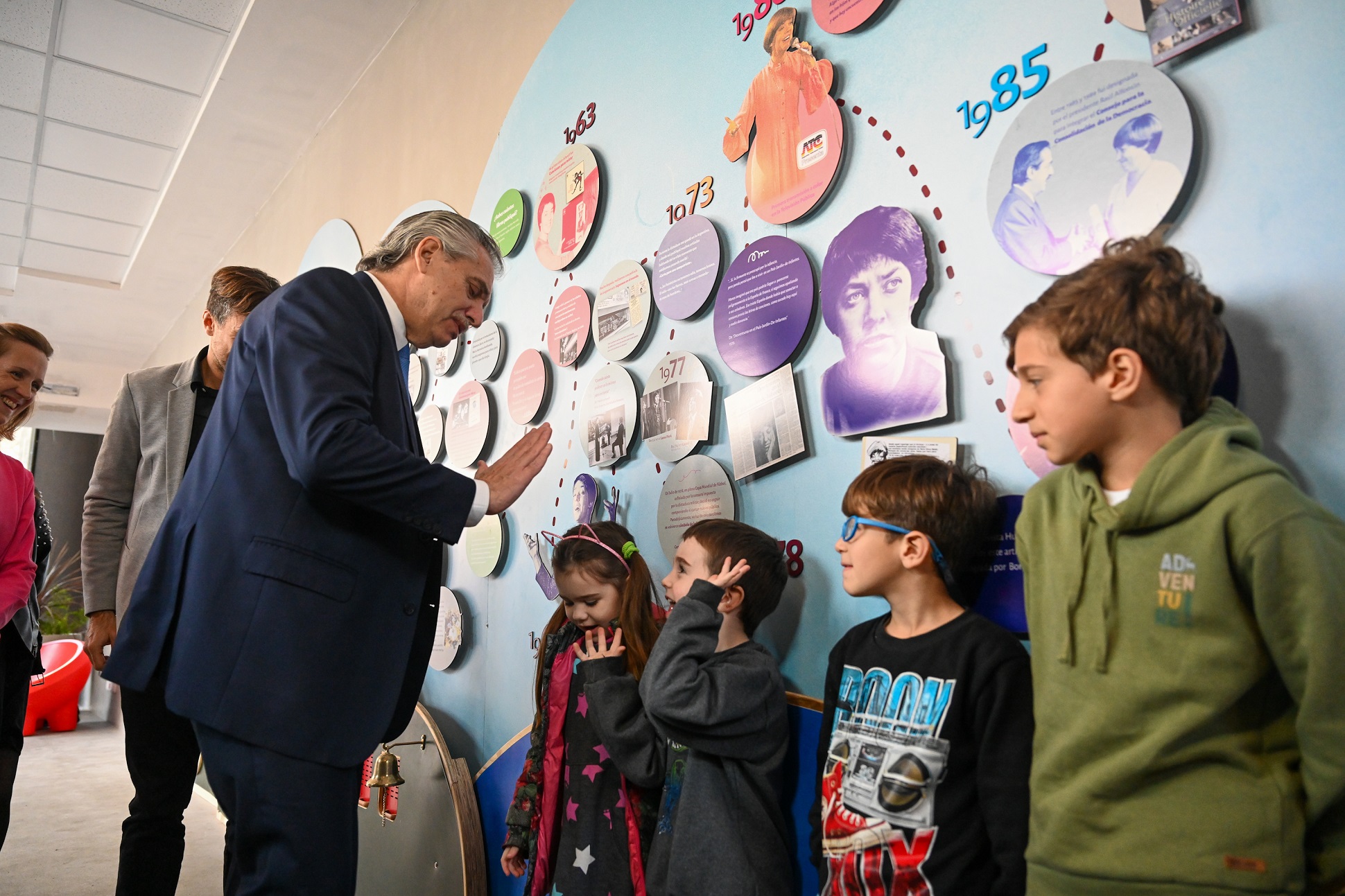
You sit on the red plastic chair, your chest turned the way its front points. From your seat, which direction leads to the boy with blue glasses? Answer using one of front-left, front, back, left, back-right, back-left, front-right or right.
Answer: front-left

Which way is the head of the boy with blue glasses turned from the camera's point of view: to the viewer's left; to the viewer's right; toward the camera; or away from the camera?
to the viewer's left

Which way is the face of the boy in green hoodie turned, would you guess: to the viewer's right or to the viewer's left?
to the viewer's left

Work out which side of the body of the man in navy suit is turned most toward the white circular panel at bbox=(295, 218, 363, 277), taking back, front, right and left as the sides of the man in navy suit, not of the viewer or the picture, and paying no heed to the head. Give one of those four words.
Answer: left

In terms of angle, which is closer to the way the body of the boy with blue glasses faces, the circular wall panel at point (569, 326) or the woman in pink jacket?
the woman in pink jacket

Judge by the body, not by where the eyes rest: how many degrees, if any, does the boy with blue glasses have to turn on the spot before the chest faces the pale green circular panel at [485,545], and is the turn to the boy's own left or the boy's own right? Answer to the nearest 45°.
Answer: approximately 90° to the boy's own right

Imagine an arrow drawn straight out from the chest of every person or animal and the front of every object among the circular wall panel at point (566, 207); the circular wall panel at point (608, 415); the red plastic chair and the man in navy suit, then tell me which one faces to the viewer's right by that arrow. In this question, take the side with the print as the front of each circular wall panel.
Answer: the man in navy suit

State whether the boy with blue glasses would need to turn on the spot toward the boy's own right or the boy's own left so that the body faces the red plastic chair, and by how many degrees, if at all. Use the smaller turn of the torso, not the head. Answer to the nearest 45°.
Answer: approximately 90° to the boy's own right

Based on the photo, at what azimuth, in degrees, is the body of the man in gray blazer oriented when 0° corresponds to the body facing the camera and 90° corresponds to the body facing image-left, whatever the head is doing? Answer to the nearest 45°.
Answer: approximately 315°
